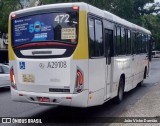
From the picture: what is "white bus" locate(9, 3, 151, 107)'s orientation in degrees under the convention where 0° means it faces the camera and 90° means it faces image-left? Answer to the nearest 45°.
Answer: approximately 225°

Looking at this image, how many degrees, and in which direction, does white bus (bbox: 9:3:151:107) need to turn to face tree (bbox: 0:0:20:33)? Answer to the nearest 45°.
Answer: approximately 45° to its left
